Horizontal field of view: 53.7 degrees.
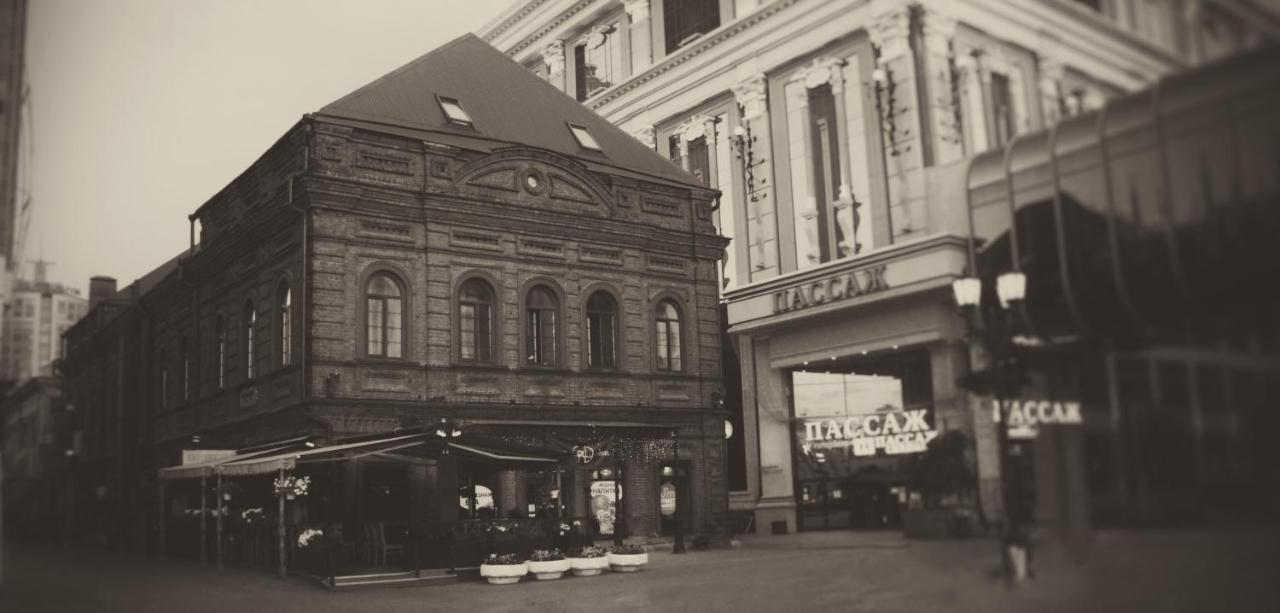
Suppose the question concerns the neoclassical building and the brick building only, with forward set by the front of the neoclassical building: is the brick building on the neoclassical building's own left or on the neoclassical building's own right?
on the neoclassical building's own right

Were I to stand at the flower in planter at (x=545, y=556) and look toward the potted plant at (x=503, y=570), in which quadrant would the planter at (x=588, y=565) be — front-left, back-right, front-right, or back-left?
back-left

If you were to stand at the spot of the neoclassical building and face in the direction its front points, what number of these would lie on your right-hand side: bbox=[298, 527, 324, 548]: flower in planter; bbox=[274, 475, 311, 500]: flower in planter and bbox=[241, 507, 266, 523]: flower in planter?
3

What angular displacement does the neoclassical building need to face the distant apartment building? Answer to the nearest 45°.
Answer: approximately 90° to its right

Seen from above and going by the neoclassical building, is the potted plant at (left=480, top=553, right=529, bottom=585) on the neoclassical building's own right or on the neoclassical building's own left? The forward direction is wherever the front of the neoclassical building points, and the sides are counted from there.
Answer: on the neoclassical building's own right

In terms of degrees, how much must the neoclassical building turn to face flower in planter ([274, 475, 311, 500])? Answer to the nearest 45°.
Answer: approximately 90° to its right
